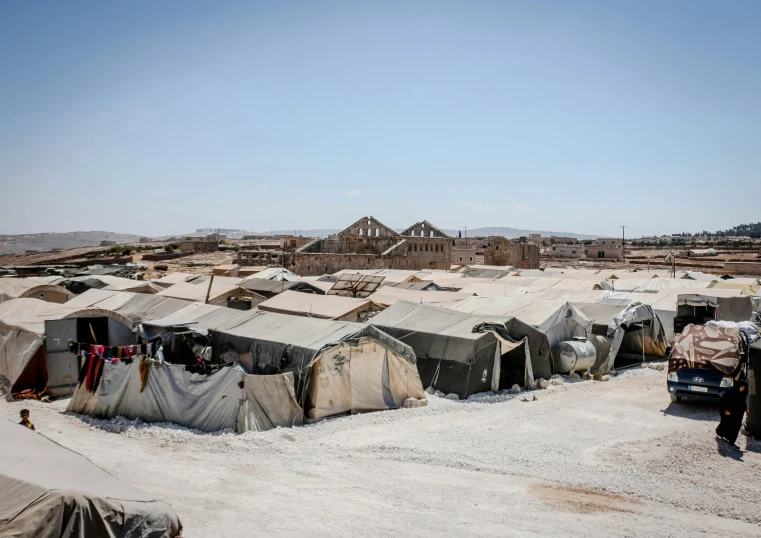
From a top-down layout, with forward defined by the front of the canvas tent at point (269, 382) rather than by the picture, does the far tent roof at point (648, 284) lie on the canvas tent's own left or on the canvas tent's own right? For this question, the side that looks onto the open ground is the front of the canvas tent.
on the canvas tent's own left

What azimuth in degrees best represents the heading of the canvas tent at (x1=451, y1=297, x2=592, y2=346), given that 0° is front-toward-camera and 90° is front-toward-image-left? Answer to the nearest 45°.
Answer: approximately 315°

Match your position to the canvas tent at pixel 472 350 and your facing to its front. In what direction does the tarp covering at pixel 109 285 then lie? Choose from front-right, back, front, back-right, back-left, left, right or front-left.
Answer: back

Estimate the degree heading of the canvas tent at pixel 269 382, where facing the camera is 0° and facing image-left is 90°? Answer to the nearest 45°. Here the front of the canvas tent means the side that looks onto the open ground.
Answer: approximately 315°

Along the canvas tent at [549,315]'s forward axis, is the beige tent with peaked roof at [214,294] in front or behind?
behind

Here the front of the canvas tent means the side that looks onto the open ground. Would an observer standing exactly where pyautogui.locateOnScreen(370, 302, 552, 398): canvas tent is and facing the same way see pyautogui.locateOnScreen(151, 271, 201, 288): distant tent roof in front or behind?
behind

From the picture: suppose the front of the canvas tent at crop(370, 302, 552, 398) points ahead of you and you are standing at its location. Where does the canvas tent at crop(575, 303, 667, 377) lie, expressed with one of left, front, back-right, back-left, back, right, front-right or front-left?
left

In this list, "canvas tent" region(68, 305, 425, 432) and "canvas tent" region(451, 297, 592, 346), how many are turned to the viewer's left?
0

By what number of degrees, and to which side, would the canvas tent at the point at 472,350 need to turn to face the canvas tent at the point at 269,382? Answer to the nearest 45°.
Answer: approximately 90° to its right

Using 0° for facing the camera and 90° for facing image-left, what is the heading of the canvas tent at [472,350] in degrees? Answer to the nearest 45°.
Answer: approximately 315°
